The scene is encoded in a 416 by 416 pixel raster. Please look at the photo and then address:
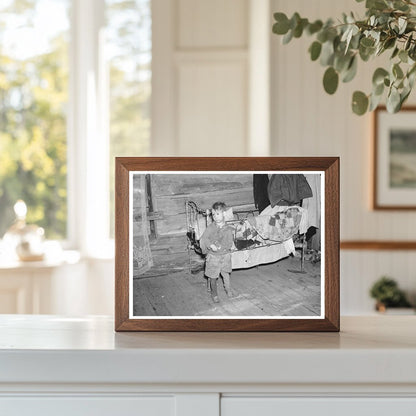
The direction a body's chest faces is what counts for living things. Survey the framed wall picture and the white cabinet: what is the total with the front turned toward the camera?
2

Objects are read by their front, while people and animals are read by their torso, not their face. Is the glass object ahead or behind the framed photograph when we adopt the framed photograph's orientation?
behind

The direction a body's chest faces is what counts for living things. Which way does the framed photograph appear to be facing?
toward the camera

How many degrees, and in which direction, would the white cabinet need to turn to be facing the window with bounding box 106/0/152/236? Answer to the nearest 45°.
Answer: approximately 180°

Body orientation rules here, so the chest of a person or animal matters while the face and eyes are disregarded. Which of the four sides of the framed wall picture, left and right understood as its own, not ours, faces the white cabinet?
front

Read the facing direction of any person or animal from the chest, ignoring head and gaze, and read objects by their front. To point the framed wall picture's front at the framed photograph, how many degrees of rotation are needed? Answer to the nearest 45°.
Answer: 0° — it already faces it

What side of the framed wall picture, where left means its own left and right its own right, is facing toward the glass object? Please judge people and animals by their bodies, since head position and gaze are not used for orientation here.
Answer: right

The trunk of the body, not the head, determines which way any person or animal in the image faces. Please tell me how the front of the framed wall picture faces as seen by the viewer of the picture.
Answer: facing the viewer

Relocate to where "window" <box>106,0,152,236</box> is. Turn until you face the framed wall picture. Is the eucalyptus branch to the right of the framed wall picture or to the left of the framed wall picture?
right

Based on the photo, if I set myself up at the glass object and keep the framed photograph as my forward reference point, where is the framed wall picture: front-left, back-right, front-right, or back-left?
front-left

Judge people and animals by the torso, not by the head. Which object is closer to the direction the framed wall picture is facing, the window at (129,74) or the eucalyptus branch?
the eucalyptus branch

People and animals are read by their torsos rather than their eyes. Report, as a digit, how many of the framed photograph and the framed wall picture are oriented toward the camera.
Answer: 2
